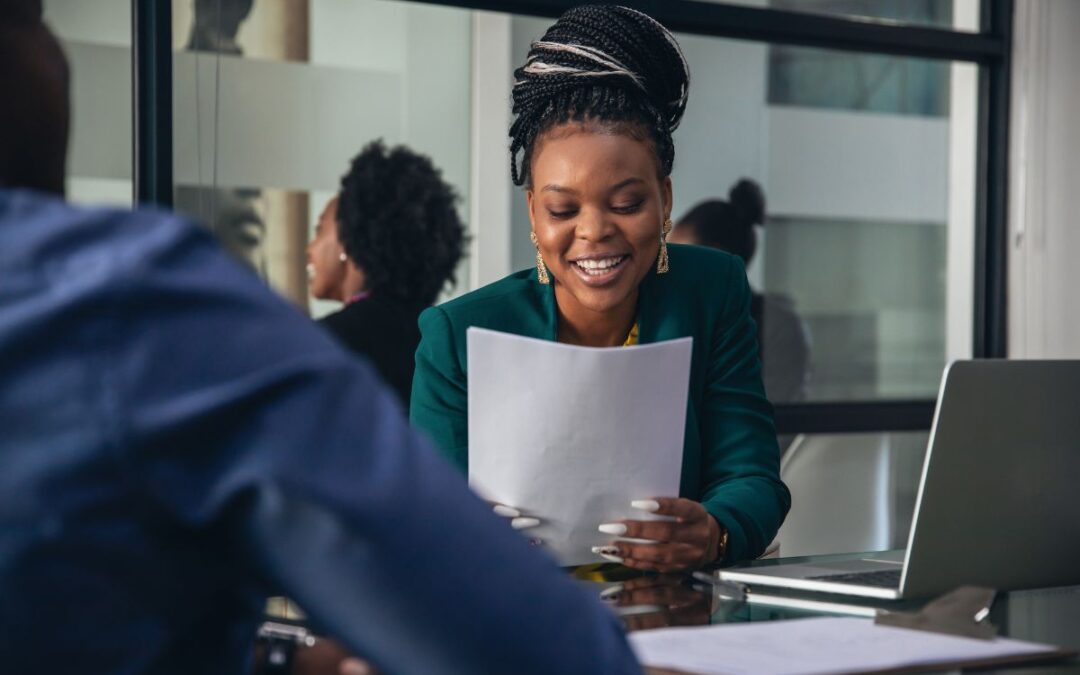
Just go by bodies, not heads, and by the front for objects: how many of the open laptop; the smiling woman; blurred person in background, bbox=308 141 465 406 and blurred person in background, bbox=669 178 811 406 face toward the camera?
1

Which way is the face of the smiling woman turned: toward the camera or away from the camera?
toward the camera

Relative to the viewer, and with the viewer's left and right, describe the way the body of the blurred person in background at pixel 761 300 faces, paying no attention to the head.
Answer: facing to the left of the viewer

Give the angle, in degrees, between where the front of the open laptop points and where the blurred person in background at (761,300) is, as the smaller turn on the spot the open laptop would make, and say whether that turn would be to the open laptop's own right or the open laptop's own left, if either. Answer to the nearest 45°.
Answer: approximately 45° to the open laptop's own right

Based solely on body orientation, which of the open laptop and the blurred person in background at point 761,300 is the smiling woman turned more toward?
the open laptop

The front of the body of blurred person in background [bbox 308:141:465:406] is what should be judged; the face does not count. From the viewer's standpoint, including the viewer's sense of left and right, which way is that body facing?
facing away from the viewer and to the left of the viewer

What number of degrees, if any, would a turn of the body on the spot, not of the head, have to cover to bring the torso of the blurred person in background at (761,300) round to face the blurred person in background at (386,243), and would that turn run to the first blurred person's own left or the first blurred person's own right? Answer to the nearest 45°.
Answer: approximately 45° to the first blurred person's own left

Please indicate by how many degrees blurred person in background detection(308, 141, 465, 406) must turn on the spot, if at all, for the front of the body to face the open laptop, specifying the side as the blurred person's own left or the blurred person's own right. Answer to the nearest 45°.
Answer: approximately 135° to the blurred person's own left

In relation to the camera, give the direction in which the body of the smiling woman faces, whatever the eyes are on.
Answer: toward the camera

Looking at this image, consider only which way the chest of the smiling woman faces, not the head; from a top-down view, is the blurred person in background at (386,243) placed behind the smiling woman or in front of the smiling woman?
behind
